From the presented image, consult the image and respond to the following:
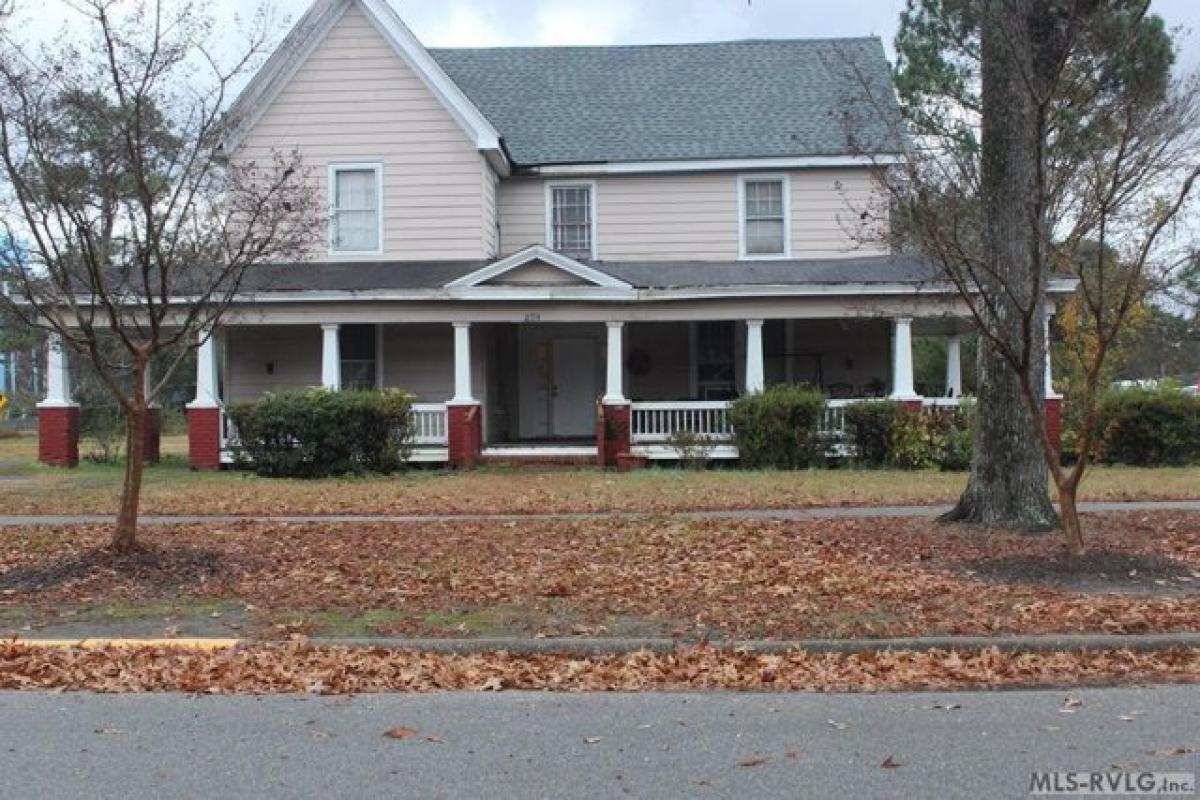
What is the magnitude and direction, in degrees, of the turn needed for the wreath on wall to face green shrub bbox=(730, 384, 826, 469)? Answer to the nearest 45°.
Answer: approximately 45° to its left

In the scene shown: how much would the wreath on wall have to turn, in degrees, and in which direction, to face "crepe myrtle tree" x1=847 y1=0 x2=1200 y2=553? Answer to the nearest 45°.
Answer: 0° — it already faces it

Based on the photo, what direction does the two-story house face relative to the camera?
toward the camera

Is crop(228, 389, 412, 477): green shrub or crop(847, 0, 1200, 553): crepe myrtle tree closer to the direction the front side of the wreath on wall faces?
the crepe myrtle tree

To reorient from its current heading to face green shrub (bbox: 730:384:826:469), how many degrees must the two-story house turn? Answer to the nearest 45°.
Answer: approximately 45° to its left

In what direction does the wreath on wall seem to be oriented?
toward the camera

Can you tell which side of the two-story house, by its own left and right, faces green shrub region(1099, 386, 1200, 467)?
left

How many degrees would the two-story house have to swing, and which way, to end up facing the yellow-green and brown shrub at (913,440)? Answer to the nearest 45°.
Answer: approximately 45° to its left

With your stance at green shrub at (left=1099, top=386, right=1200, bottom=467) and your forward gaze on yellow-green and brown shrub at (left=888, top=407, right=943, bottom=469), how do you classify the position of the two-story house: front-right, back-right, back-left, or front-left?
front-right

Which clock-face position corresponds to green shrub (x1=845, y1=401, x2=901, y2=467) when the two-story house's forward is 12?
The green shrub is roughly at 10 o'clock from the two-story house.

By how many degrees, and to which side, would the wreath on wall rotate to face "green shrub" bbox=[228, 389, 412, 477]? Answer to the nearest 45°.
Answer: approximately 45° to its right

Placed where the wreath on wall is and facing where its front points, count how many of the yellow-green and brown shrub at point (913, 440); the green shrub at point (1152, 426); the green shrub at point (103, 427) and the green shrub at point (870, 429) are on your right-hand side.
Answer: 1

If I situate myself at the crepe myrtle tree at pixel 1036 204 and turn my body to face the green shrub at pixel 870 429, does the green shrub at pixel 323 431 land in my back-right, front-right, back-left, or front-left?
front-left

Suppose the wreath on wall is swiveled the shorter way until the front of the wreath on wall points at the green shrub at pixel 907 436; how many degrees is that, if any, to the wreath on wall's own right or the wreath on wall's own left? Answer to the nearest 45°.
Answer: approximately 45° to the wreath on wall's own left

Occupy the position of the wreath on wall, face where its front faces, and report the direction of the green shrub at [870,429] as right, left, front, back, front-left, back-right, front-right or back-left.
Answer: front-left

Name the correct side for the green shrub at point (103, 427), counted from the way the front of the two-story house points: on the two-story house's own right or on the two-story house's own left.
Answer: on the two-story house's own right
